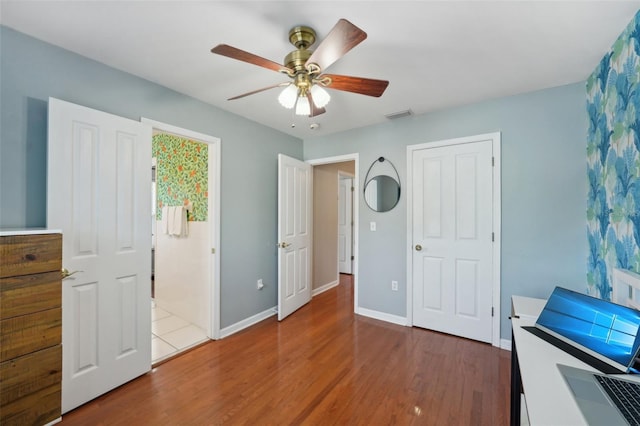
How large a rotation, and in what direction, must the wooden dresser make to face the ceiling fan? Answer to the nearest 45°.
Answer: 0° — it already faces it

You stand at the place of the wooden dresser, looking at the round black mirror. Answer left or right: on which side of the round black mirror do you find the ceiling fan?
right

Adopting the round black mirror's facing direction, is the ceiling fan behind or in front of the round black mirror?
in front

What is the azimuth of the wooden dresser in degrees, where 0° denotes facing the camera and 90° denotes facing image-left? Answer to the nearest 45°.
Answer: approximately 315°

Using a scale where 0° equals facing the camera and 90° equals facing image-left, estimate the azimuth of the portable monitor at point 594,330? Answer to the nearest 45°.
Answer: approximately 45°

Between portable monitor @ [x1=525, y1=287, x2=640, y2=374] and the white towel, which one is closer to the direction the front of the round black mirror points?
the portable monitor

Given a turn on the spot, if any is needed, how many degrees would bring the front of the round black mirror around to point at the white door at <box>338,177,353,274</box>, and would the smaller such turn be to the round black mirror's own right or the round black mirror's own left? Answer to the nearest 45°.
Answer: approximately 180°

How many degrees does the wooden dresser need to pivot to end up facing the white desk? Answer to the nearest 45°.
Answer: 0° — it already faces it

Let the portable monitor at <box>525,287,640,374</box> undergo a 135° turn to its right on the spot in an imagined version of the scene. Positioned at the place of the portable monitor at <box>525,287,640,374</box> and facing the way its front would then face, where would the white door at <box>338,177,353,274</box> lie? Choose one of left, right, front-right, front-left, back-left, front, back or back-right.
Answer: front-left

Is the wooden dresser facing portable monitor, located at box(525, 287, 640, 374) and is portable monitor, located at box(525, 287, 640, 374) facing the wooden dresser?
yes

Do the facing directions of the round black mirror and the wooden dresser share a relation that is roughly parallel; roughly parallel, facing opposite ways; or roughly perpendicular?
roughly perpendicular

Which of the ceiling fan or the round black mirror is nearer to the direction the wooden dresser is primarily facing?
the ceiling fan

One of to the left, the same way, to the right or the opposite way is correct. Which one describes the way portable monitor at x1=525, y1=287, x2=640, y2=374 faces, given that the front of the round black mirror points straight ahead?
to the right

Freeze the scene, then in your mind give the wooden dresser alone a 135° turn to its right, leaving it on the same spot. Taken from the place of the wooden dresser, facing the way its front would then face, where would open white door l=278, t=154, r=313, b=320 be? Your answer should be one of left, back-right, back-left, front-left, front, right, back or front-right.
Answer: back
